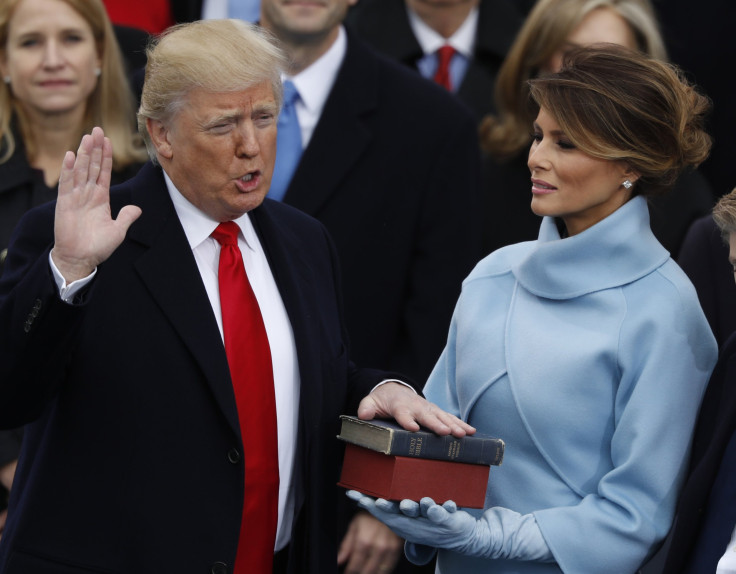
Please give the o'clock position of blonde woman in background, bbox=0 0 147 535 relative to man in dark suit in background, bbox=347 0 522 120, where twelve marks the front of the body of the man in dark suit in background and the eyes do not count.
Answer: The blonde woman in background is roughly at 2 o'clock from the man in dark suit in background.

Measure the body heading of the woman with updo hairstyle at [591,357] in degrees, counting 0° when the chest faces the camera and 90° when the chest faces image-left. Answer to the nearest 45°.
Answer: approximately 45°

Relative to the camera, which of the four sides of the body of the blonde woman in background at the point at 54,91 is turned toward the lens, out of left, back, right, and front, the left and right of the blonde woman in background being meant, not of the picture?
front

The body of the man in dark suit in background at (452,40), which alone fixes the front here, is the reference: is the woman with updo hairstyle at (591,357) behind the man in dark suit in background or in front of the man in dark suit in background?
in front

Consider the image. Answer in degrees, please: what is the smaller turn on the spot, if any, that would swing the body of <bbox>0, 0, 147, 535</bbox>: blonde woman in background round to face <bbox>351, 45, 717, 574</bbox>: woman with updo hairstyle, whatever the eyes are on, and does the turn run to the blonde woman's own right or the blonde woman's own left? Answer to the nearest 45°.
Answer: approximately 45° to the blonde woman's own left

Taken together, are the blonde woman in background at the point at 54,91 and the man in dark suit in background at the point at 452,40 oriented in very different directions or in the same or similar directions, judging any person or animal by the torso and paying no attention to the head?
same or similar directions

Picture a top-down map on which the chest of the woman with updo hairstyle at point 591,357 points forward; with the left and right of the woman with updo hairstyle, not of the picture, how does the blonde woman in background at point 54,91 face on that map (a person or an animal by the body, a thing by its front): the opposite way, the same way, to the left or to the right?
to the left

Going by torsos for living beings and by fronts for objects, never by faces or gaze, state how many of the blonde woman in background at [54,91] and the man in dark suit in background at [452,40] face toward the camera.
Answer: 2

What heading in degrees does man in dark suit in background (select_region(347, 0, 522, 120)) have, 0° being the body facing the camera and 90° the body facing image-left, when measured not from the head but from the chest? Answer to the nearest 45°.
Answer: approximately 0°

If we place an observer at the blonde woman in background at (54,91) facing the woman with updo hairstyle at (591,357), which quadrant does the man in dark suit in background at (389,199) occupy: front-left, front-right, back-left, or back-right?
front-left

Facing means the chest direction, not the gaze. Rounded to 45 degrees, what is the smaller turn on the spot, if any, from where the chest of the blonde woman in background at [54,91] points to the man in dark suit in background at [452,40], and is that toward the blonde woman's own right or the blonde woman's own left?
approximately 90° to the blonde woman's own left

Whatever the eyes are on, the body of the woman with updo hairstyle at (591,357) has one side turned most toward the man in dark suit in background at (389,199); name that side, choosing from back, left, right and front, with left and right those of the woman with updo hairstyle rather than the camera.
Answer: right

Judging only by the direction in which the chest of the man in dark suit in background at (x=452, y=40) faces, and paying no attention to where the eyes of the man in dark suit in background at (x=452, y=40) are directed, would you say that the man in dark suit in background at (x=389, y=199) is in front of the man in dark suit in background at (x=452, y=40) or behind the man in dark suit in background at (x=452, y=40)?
in front

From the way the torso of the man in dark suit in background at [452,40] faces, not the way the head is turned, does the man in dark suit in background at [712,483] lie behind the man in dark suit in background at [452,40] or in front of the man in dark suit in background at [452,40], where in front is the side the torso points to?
in front

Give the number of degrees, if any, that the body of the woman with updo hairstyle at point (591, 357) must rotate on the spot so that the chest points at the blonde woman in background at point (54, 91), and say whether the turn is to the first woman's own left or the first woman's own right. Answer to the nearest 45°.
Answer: approximately 90° to the first woman's own right
